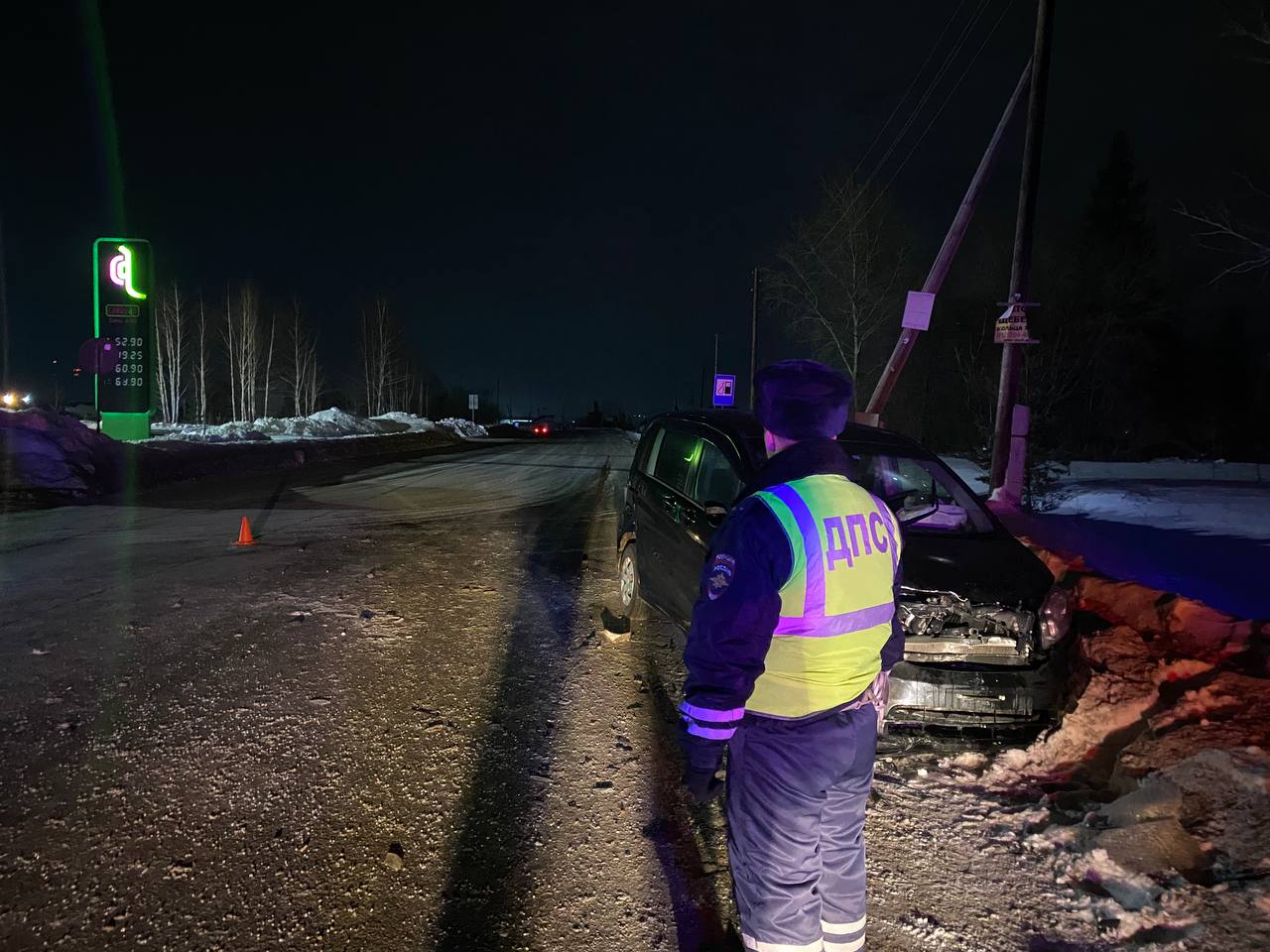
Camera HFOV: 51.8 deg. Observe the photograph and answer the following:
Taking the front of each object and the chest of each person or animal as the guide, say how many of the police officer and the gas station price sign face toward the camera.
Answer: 1

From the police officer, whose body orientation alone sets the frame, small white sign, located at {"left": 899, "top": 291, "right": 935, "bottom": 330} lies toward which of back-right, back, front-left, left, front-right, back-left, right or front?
front-right

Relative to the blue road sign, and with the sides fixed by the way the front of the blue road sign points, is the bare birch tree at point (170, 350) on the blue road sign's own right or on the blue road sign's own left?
on the blue road sign's own right

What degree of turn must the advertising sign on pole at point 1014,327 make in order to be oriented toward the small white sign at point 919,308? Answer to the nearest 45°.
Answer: approximately 135° to its right

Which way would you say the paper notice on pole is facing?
toward the camera

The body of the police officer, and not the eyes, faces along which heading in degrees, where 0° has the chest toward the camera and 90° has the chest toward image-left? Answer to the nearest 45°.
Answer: approximately 135°

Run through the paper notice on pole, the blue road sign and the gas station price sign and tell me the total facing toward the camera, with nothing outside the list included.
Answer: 3

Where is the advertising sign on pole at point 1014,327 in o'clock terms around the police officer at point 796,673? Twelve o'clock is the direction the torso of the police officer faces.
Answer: The advertising sign on pole is roughly at 2 o'clock from the police officer.

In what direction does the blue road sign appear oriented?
toward the camera

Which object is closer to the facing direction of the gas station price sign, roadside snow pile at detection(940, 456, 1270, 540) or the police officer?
the police officer

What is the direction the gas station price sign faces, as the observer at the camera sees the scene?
facing the viewer

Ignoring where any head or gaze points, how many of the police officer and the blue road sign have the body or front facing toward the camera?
1
